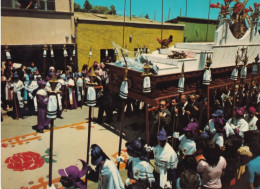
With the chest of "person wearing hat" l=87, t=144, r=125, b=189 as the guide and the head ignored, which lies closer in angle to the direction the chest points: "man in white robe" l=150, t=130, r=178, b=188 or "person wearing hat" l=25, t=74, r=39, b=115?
the person wearing hat

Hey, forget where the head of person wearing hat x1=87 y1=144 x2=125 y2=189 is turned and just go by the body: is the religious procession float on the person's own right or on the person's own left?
on the person's own right

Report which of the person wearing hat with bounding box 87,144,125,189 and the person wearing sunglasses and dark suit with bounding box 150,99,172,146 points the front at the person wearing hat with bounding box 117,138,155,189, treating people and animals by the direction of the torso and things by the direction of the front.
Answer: the person wearing sunglasses and dark suit with bounding box 150,99,172,146

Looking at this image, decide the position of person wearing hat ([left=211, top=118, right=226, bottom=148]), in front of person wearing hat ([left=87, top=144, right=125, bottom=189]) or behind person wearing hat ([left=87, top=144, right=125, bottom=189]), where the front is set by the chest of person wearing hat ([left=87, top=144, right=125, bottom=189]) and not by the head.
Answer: behind

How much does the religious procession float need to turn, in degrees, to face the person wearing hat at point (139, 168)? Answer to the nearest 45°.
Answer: approximately 45° to its left

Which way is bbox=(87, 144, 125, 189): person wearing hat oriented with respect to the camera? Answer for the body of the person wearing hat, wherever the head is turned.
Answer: to the viewer's left
